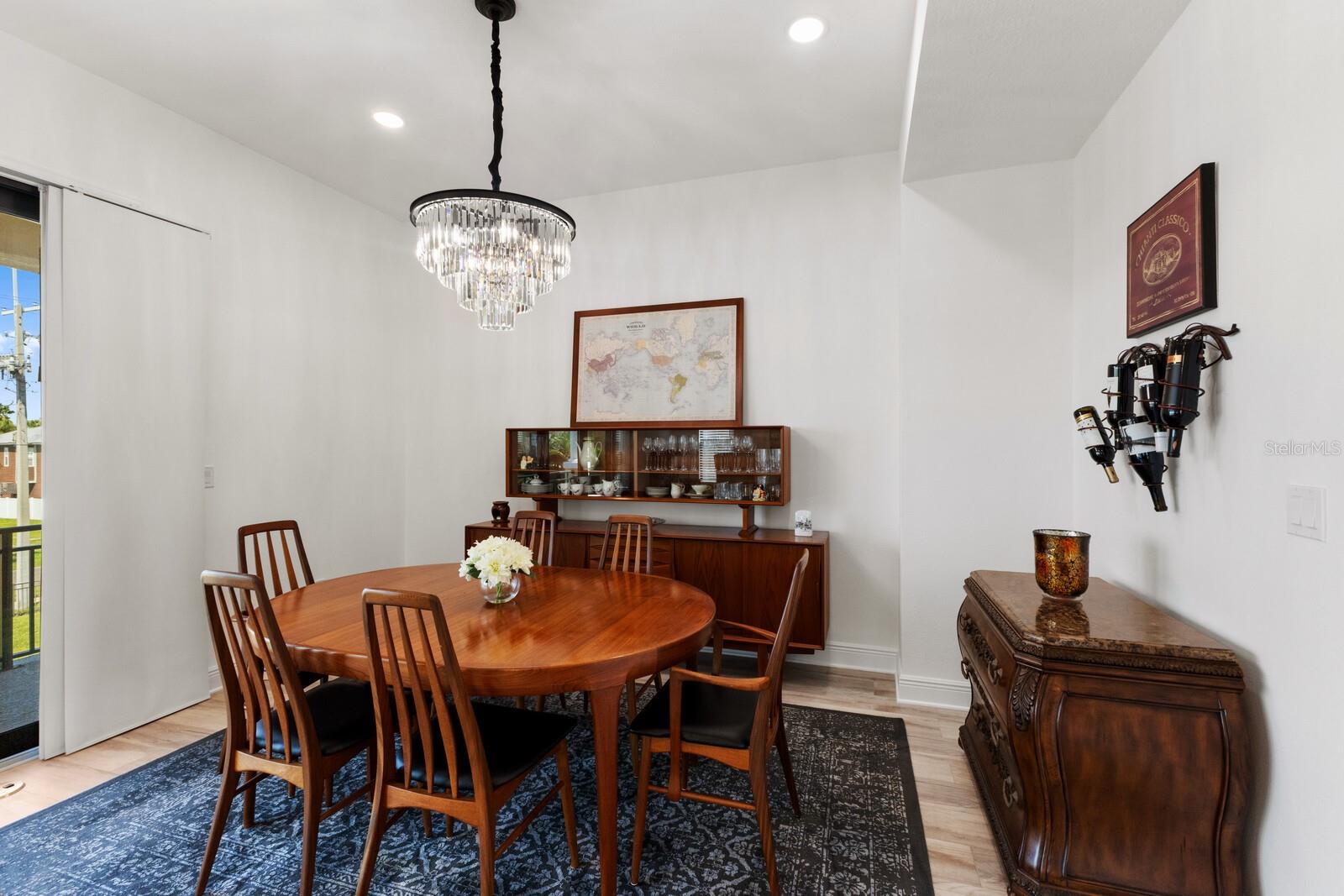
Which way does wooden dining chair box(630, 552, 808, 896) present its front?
to the viewer's left

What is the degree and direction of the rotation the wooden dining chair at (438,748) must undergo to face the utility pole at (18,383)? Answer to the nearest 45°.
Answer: approximately 90° to its left

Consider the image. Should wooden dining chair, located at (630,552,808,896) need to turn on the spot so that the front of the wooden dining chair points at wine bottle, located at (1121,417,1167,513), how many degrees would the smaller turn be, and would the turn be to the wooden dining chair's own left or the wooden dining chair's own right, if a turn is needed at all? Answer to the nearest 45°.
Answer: approximately 180°

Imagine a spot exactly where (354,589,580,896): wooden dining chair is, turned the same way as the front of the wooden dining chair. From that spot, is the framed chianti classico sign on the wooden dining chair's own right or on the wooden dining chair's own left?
on the wooden dining chair's own right

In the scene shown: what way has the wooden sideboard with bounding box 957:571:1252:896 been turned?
to the viewer's left

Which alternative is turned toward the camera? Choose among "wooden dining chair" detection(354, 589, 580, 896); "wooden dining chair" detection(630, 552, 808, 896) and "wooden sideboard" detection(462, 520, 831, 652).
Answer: the wooden sideboard

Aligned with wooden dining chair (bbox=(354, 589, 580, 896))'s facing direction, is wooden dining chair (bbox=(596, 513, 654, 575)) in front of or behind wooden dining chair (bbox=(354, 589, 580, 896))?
in front

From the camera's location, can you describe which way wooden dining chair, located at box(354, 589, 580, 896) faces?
facing away from the viewer and to the right of the viewer

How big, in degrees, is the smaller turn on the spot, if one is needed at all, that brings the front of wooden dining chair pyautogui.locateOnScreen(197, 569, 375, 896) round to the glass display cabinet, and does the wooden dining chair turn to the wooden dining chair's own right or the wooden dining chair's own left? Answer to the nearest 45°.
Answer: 0° — it already faces it

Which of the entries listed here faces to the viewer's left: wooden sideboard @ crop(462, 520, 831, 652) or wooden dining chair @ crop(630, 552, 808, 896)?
the wooden dining chair

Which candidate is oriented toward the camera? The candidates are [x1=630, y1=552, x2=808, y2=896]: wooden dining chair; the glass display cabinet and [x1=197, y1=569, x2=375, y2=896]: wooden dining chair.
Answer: the glass display cabinet

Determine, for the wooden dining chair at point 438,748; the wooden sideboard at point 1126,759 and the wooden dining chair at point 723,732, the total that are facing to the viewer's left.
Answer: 2

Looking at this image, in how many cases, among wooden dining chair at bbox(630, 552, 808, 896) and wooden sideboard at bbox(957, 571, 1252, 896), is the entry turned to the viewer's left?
2

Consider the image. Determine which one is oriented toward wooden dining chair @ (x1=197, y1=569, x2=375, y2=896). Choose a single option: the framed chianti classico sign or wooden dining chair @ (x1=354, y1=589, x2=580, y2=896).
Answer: the framed chianti classico sign

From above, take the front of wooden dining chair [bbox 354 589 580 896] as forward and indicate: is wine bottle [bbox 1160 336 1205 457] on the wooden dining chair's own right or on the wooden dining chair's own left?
on the wooden dining chair's own right
